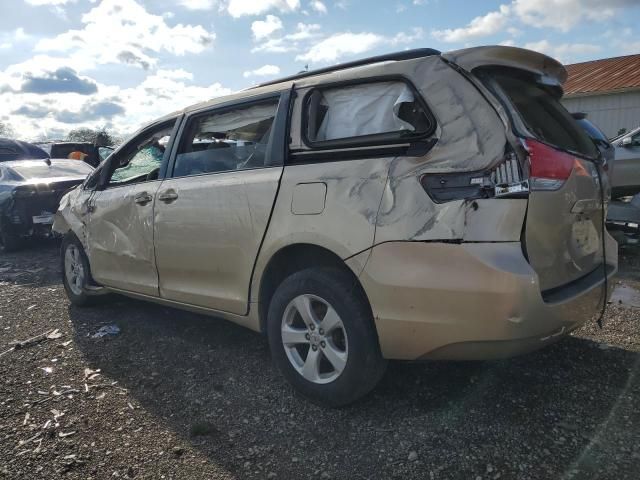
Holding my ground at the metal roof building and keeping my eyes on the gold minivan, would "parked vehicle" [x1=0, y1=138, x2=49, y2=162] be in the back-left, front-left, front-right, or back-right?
front-right

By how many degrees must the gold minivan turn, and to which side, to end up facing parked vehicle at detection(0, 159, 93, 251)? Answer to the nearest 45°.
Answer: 0° — it already faces it

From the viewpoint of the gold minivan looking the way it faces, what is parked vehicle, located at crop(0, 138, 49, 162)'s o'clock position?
The parked vehicle is roughly at 12 o'clock from the gold minivan.

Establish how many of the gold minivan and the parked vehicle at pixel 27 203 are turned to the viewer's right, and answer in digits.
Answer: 0

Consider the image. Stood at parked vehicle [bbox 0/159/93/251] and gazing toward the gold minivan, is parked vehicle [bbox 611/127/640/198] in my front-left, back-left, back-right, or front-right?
front-left

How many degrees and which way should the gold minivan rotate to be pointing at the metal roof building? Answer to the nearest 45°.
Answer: approximately 90° to its right

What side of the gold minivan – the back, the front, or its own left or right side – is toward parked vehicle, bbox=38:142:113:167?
front

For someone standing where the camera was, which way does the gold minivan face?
facing away from the viewer and to the left of the viewer
